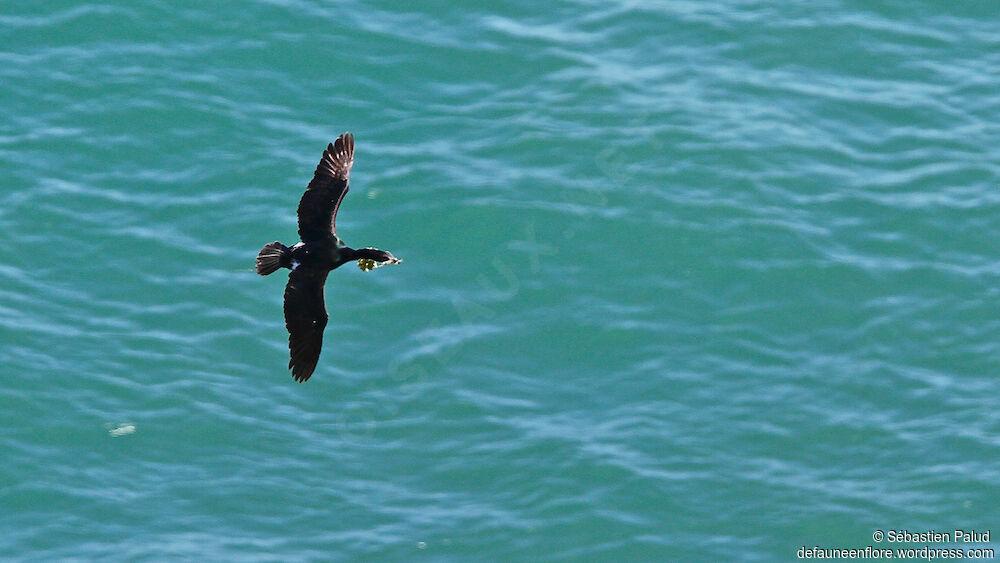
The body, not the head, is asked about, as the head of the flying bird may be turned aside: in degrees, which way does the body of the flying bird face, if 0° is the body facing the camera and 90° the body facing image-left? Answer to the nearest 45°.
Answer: approximately 270°
